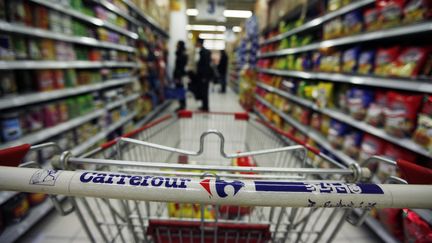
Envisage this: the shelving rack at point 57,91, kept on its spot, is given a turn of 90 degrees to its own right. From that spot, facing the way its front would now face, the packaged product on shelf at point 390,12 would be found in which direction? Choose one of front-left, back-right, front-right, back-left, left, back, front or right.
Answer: front-left

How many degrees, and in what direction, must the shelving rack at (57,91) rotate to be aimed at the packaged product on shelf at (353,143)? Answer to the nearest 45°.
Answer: approximately 45° to its right

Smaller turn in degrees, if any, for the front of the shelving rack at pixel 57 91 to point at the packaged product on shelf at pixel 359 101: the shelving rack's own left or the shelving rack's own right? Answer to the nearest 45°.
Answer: approximately 45° to the shelving rack's own right

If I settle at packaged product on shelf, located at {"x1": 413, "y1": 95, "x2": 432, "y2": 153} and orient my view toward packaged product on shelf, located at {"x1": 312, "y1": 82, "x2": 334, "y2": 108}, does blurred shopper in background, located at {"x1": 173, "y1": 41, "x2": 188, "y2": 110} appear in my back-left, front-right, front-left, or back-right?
front-left

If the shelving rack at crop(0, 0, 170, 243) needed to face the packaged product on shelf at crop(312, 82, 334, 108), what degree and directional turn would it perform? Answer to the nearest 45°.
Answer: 0° — it already faces it

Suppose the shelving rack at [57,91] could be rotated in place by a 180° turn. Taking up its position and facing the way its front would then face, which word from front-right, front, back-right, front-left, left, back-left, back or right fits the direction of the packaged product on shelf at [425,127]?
back-left

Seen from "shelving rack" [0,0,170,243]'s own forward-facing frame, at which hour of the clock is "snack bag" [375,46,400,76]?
The snack bag is roughly at 1 o'clock from the shelving rack.

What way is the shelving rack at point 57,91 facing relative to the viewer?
to the viewer's right

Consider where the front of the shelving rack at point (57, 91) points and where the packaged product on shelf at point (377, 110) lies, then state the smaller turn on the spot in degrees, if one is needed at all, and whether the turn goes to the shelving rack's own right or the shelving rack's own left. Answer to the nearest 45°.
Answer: approximately 45° to the shelving rack's own right

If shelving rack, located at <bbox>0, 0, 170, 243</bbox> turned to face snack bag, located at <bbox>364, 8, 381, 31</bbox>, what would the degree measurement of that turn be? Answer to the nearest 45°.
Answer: approximately 45° to its right

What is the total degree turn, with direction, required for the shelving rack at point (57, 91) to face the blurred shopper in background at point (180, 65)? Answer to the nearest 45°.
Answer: approximately 45° to its left

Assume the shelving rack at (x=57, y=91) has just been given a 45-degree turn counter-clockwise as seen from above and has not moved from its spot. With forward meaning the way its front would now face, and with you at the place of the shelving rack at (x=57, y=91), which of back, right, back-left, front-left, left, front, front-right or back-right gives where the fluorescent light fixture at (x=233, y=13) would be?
front

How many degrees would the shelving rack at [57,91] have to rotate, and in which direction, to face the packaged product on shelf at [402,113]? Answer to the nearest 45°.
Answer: approximately 45° to its right

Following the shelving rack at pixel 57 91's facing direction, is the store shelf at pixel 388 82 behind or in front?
in front

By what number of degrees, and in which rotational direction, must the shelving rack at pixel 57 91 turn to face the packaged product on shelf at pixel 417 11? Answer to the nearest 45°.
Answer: approximately 45° to its right
